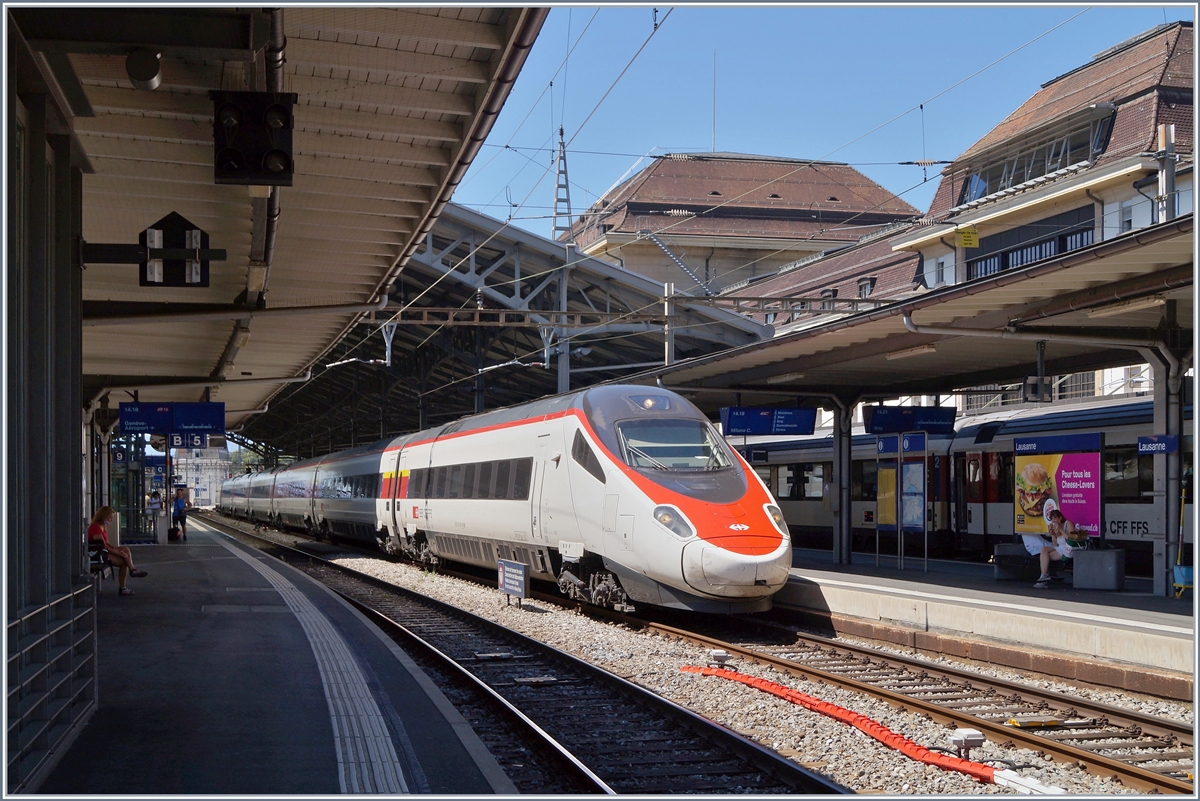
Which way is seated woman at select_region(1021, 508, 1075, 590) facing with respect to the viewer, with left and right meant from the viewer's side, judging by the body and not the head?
facing the viewer and to the left of the viewer

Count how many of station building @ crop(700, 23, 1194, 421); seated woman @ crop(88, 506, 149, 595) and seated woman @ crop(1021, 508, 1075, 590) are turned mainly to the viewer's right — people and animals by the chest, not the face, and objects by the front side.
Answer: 1

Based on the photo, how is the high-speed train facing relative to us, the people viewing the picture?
facing the viewer and to the right of the viewer

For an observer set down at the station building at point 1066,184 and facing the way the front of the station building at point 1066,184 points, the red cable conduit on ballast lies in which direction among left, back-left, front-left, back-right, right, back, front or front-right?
front-left

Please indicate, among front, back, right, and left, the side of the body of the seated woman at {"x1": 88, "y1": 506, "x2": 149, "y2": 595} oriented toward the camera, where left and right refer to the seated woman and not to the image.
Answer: right

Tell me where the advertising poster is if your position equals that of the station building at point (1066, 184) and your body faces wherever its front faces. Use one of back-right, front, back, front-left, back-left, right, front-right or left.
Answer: front-left

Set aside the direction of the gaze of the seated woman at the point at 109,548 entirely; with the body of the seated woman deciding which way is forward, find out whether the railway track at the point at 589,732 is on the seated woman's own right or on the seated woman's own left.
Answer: on the seated woman's own right

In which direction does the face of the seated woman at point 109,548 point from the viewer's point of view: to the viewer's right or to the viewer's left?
to the viewer's right
